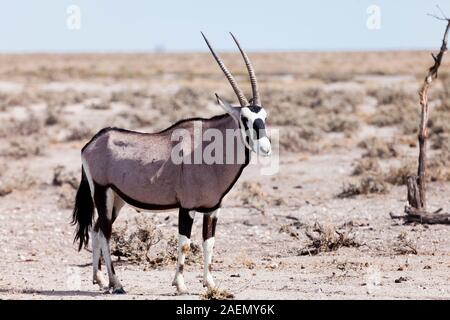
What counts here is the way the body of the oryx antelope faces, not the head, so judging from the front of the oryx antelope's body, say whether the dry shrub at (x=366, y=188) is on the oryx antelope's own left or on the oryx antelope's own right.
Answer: on the oryx antelope's own left

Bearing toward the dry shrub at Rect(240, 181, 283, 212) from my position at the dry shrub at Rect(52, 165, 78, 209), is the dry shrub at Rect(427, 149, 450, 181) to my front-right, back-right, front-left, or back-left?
front-left

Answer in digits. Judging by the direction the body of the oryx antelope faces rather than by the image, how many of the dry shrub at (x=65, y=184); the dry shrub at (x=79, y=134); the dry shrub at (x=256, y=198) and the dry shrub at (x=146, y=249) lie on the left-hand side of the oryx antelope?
4

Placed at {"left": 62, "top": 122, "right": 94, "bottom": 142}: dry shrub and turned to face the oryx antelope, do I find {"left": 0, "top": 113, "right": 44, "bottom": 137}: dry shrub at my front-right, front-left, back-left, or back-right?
back-right

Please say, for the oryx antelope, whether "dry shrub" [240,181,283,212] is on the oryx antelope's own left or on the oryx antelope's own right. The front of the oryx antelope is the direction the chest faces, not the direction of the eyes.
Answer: on the oryx antelope's own left

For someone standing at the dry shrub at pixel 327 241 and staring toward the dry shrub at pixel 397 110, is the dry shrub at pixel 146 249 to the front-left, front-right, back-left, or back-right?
back-left

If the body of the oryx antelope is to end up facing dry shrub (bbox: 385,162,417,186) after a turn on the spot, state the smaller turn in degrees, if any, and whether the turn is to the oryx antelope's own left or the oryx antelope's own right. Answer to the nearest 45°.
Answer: approximately 45° to the oryx antelope's own left

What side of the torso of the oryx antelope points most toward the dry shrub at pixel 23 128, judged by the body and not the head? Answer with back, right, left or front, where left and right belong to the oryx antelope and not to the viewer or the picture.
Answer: left

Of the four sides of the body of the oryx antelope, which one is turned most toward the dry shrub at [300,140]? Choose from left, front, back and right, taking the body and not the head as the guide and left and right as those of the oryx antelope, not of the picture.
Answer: left

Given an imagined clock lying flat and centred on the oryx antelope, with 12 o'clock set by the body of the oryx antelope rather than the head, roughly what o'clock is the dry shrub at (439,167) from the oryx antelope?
The dry shrub is roughly at 10 o'clock from the oryx antelope.

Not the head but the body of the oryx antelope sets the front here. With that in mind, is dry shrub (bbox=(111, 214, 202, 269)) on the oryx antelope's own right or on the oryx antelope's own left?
on the oryx antelope's own left

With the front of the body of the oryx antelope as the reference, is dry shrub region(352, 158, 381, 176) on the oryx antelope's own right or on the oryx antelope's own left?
on the oryx antelope's own left

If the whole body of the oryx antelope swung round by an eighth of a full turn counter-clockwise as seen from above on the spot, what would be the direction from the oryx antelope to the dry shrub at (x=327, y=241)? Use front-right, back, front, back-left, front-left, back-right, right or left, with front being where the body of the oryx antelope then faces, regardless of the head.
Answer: front

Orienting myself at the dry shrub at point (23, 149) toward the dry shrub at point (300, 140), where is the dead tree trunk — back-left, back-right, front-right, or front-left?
front-right

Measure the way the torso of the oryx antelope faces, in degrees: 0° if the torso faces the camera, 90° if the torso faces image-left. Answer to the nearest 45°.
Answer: approximately 270°
